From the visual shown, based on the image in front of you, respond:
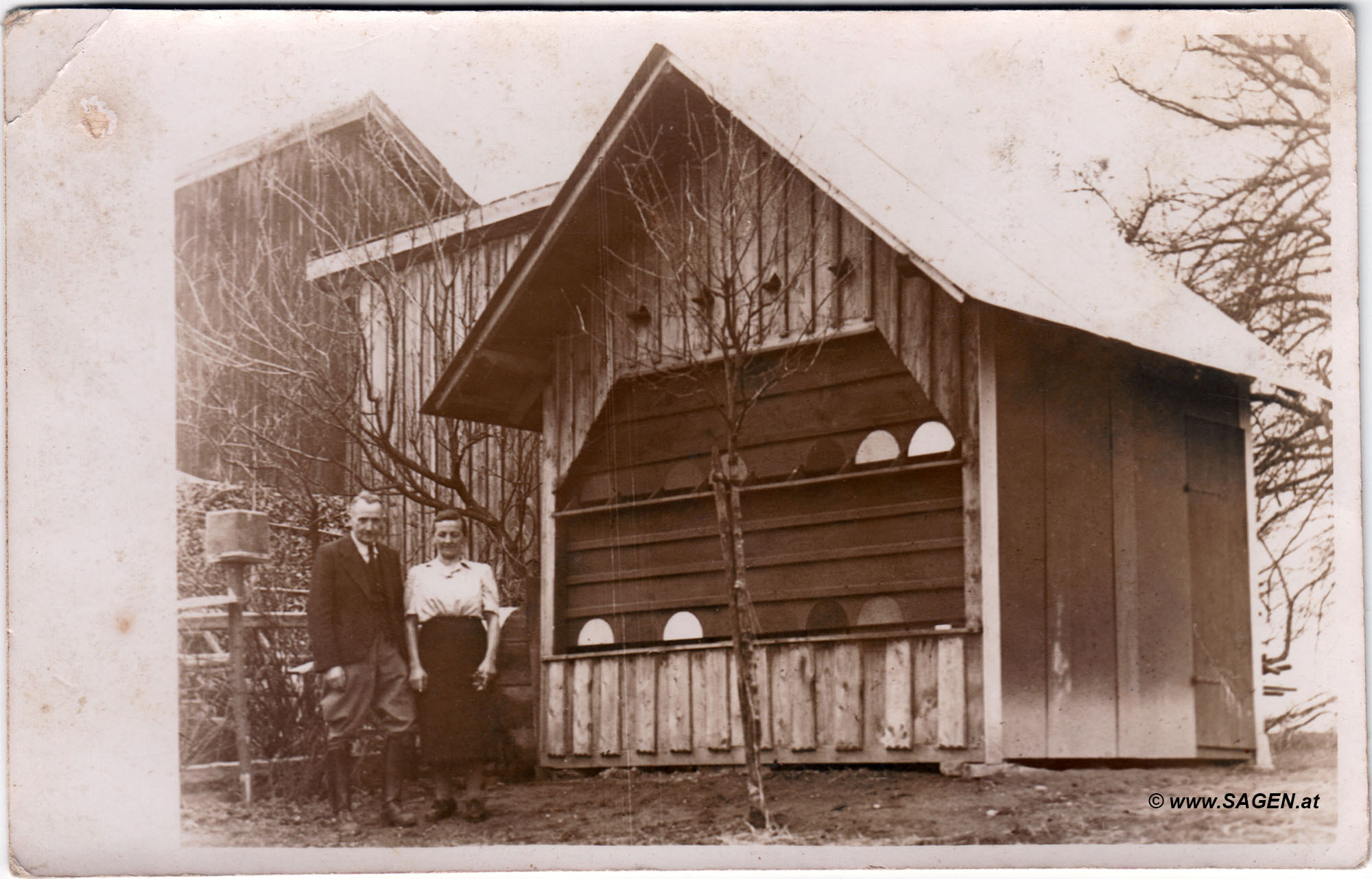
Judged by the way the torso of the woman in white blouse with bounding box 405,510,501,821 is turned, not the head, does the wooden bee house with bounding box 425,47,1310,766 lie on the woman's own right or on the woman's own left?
on the woman's own left

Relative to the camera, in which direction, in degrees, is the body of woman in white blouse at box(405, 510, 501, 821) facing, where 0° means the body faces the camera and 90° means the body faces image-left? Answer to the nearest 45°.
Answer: approximately 0°
